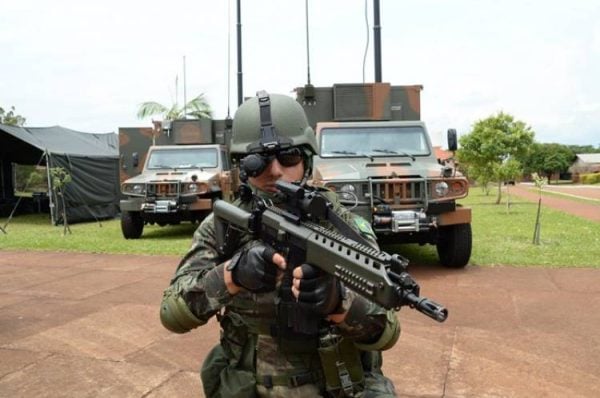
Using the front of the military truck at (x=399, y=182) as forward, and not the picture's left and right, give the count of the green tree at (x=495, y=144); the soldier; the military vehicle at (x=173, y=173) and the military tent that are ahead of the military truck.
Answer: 1

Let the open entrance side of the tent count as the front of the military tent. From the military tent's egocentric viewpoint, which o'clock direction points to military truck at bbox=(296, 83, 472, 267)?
The military truck is roughly at 10 o'clock from the military tent.

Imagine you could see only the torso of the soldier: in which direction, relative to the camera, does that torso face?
toward the camera

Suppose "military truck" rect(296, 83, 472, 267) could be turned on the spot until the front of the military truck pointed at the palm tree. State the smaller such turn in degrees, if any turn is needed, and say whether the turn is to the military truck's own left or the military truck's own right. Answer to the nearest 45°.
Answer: approximately 135° to the military truck's own right

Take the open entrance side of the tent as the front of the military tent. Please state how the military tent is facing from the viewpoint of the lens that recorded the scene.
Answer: facing the viewer and to the left of the viewer

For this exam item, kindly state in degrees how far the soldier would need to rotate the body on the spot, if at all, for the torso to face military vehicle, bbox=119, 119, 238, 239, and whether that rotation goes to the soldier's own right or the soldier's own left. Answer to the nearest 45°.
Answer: approximately 180°

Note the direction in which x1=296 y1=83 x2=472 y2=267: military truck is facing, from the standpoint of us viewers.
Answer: facing the viewer

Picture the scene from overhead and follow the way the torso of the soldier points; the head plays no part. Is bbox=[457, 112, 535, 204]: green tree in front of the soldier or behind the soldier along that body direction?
behind

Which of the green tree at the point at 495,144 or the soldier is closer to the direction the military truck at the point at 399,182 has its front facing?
the soldier

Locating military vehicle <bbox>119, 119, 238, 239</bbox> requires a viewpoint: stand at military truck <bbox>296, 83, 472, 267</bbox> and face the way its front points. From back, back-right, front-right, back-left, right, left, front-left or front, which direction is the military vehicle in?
back-right

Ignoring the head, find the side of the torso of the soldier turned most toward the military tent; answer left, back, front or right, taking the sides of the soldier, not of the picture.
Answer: back

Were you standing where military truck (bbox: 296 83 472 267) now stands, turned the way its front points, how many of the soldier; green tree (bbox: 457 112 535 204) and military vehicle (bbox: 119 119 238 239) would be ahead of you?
1

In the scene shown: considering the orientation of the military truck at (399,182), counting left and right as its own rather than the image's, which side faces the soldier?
front
